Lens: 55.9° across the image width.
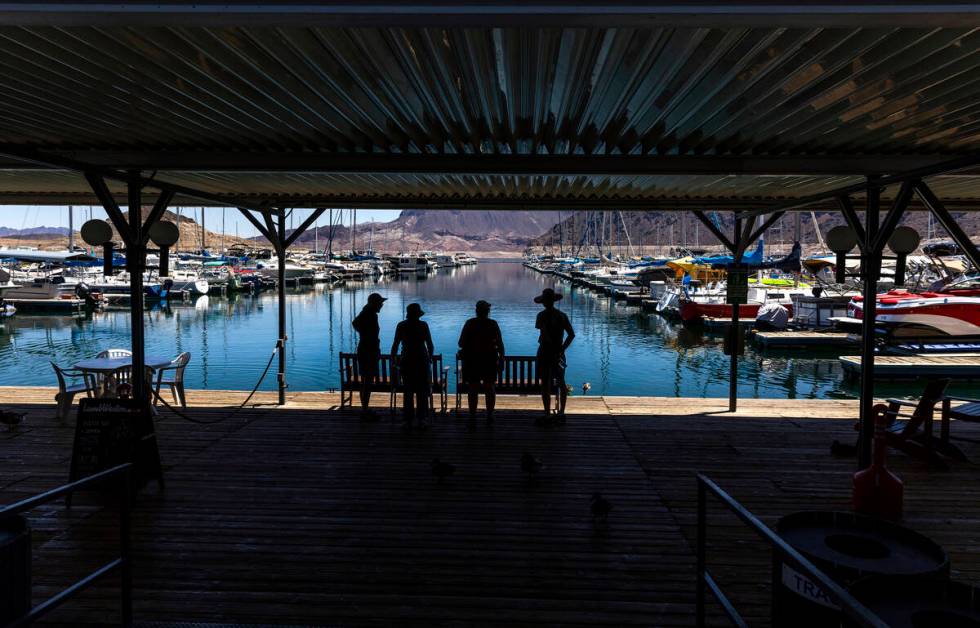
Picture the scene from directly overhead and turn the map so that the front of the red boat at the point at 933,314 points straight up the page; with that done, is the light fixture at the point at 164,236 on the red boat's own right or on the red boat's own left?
on the red boat's own left

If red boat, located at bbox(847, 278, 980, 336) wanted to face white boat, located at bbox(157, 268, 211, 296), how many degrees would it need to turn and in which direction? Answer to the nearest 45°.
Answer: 0° — it already faces it

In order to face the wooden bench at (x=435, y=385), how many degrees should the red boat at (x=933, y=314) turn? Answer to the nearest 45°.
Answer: approximately 90° to its left

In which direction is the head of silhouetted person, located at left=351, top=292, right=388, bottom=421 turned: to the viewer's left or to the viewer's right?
to the viewer's right

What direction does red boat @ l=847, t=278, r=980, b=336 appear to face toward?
to the viewer's left

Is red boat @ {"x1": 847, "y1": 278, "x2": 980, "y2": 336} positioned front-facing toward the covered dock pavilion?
no

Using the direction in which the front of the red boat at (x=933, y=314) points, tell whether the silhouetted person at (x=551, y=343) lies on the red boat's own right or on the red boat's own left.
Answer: on the red boat's own left

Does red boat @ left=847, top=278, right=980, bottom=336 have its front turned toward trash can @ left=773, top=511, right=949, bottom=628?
no

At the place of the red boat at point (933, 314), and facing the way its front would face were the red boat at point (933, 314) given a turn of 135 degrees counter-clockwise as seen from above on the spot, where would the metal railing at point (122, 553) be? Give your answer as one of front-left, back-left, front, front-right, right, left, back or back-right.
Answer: front-right

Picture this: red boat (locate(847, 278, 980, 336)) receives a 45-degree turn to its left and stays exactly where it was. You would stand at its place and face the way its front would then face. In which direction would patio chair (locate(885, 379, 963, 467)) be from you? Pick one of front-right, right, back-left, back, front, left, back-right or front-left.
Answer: front-left
